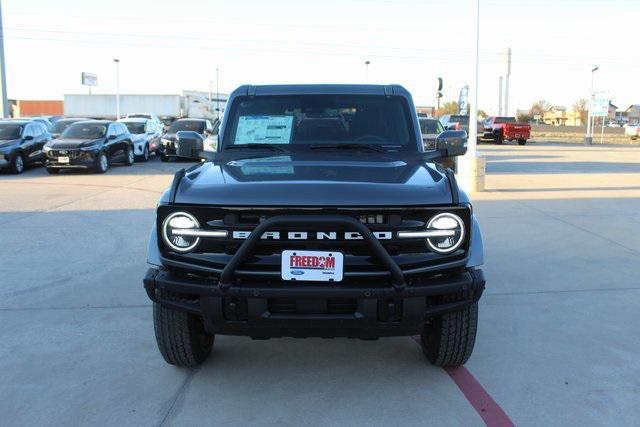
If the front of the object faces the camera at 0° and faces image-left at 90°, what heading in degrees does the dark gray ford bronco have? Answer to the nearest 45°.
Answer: approximately 0°

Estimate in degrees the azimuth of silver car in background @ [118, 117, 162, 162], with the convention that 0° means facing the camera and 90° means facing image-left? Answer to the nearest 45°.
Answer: approximately 45°

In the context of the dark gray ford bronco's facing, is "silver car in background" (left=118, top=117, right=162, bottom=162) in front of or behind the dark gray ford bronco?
behind

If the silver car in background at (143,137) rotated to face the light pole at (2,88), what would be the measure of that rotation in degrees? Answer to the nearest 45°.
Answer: approximately 90° to its right

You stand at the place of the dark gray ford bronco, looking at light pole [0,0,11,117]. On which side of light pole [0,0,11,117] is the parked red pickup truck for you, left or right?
right

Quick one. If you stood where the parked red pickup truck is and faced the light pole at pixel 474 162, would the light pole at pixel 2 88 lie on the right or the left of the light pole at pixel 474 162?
right

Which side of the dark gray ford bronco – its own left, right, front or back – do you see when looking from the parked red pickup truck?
back

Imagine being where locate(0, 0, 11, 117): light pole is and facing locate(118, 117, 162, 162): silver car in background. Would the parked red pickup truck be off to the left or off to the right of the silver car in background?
left

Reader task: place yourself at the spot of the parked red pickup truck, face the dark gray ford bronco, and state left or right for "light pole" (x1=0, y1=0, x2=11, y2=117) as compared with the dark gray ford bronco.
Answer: right

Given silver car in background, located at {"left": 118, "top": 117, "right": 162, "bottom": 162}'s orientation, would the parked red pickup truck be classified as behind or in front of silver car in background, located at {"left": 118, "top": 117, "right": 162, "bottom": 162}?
behind

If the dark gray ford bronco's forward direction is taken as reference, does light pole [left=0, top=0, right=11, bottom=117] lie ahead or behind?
behind

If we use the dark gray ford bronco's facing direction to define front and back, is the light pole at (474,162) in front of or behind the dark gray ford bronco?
behind

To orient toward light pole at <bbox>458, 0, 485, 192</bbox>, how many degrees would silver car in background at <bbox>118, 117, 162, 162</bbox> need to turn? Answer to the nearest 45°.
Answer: approximately 90° to its left
